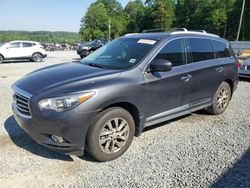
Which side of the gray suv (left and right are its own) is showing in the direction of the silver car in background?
back

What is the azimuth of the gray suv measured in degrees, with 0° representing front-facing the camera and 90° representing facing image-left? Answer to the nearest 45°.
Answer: approximately 45°

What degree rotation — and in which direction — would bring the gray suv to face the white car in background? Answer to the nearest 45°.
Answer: approximately 90° to its right

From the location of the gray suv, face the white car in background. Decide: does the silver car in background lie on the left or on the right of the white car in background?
right

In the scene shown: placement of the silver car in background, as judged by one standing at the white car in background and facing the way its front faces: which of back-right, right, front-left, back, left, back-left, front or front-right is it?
back-left

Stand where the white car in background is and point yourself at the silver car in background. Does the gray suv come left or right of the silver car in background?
right

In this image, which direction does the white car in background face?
to the viewer's left
